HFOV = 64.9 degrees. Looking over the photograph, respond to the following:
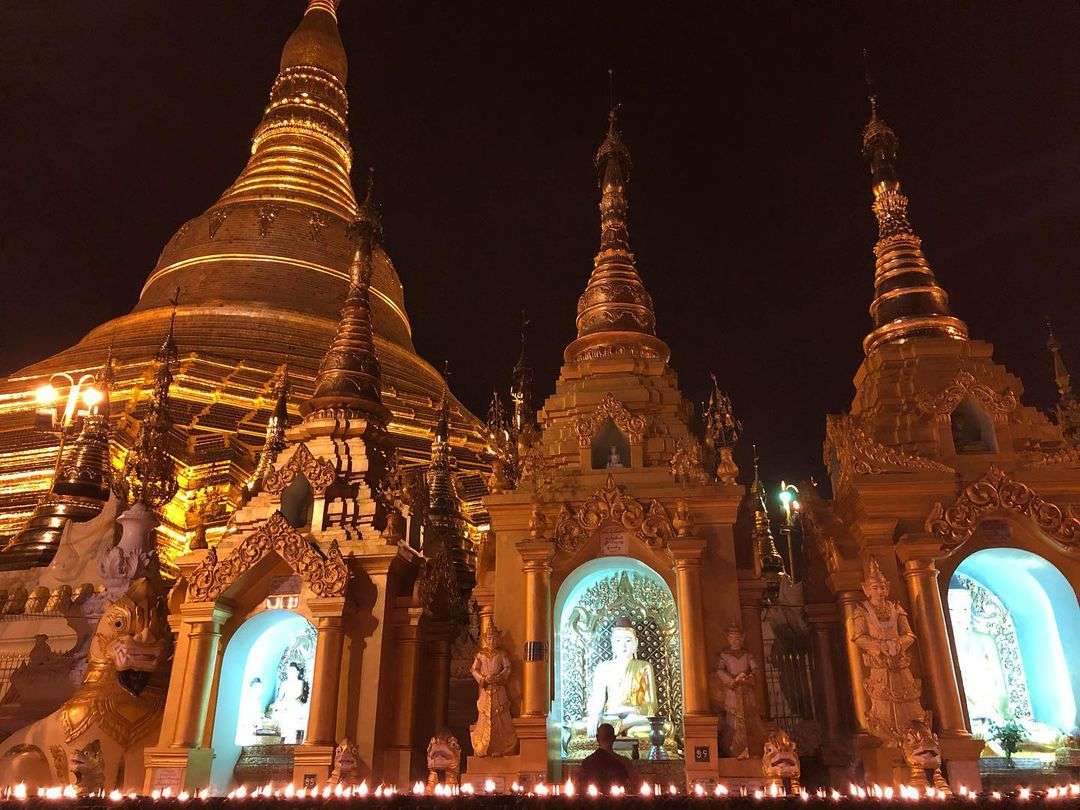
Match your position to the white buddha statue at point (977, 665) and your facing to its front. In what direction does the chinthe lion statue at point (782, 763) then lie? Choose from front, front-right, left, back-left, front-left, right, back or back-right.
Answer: front

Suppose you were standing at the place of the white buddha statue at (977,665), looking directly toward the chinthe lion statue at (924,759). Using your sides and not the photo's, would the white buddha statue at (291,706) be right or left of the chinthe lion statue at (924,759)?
right

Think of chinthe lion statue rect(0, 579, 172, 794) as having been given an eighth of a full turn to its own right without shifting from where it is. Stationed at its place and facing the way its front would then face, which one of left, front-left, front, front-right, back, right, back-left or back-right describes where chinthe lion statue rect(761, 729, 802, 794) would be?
front-left

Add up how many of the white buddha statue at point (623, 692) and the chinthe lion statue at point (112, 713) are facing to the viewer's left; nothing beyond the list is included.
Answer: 0

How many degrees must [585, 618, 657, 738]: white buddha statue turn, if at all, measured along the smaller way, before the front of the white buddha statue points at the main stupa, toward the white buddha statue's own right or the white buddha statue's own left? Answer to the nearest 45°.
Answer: approximately 135° to the white buddha statue's own right

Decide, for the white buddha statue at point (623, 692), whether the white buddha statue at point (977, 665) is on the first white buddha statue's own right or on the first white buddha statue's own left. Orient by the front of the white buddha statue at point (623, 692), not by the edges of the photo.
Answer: on the first white buddha statue's own left

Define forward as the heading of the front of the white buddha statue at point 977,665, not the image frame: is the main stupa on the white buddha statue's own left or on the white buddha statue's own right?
on the white buddha statue's own right

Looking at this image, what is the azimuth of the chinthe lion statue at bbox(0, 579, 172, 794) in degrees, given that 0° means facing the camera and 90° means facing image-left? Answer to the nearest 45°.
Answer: approximately 315°

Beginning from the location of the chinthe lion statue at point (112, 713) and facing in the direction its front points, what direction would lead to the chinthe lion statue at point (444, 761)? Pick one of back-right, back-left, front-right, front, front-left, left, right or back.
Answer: front

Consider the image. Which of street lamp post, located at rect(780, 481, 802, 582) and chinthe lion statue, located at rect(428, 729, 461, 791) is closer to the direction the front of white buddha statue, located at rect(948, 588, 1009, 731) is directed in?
the chinthe lion statue

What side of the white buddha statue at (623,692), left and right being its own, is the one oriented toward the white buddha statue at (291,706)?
right

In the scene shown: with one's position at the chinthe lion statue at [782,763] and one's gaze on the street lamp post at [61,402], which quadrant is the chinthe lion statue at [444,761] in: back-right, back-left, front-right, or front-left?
front-left

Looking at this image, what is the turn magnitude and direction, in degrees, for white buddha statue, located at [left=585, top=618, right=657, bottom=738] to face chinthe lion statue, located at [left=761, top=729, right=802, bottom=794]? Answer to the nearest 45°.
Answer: approximately 45° to its left

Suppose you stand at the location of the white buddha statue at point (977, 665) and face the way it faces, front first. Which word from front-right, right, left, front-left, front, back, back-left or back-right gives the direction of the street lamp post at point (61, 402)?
front-right

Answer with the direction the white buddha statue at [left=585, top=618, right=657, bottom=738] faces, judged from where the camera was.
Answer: facing the viewer
